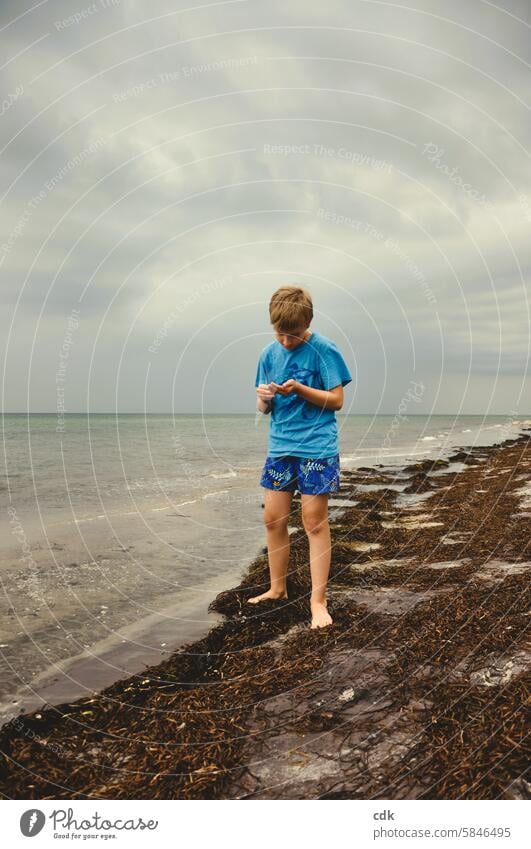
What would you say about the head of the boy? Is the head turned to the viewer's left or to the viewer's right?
to the viewer's left

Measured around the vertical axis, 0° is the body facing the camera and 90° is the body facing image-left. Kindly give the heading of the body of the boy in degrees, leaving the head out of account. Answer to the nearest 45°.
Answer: approximately 45°
